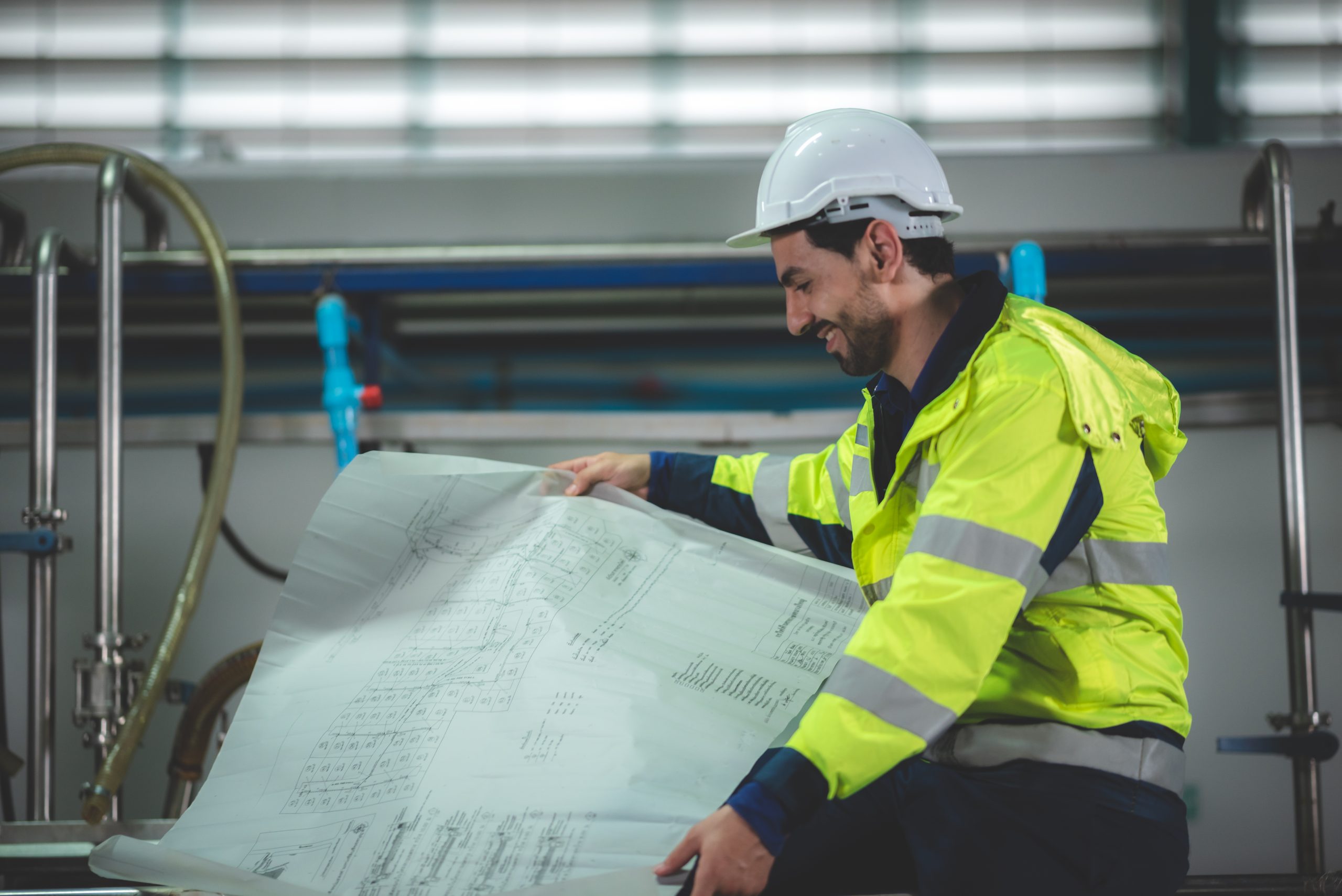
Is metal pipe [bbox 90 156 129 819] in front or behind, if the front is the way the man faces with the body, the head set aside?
in front

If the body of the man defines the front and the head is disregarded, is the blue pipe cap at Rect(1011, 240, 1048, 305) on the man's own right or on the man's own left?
on the man's own right

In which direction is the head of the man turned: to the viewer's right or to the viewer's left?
to the viewer's left

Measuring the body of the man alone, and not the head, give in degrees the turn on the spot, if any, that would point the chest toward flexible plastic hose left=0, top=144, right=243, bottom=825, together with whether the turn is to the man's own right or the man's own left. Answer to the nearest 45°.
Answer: approximately 45° to the man's own right

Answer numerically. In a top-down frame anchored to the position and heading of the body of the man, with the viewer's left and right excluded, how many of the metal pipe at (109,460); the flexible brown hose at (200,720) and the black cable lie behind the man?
0

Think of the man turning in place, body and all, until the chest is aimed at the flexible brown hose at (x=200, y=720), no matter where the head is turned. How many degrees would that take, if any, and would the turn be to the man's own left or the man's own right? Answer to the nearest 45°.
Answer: approximately 45° to the man's own right

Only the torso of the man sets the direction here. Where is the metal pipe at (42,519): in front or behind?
in front

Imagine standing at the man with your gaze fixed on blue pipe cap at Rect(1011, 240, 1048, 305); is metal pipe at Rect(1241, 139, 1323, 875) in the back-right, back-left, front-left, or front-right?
front-right

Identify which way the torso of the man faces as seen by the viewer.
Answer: to the viewer's left
